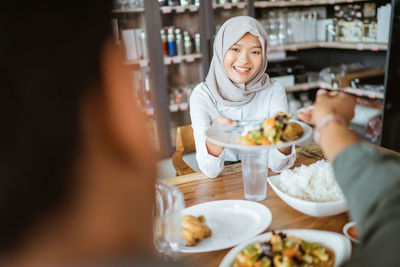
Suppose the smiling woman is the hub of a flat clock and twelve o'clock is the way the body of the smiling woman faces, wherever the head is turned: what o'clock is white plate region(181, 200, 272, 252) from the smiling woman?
The white plate is roughly at 12 o'clock from the smiling woman.

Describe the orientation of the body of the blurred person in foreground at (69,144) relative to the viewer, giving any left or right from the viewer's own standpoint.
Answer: facing away from the viewer and to the right of the viewer

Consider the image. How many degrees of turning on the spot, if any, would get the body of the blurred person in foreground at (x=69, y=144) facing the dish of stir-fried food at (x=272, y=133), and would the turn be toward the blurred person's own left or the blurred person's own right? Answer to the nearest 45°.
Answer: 0° — they already face it

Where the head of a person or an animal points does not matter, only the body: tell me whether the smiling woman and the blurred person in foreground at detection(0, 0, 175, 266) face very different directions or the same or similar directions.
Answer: very different directions

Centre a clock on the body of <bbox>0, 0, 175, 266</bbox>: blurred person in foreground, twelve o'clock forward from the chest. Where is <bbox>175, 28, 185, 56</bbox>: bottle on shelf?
The bottle on shelf is roughly at 11 o'clock from the blurred person in foreground.

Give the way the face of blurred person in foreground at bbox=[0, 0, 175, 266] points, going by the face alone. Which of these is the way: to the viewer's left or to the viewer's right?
to the viewer's right

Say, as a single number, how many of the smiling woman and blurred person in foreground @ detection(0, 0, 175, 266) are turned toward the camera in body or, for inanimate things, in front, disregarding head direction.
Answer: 1
